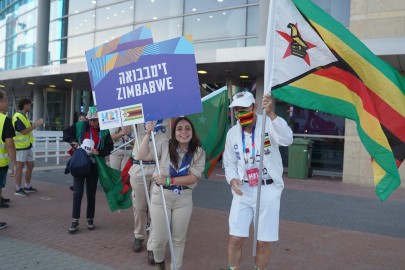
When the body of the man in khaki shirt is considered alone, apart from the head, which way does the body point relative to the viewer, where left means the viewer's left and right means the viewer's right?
facing the viewer

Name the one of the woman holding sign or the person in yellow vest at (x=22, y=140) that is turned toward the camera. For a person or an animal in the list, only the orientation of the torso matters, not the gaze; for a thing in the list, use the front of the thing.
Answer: the woman holding sign

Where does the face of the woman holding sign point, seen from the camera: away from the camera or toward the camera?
toward the camera

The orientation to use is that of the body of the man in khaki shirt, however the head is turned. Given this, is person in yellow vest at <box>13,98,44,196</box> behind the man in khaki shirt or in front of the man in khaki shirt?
behind

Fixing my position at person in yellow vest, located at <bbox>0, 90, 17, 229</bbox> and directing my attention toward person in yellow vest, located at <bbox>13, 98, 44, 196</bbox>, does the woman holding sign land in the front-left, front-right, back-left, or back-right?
back-right

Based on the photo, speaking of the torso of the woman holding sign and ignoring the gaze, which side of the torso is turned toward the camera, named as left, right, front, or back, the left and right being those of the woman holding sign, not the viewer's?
front

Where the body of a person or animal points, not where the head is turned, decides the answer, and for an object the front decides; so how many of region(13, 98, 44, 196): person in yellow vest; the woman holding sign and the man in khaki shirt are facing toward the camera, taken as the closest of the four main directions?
2

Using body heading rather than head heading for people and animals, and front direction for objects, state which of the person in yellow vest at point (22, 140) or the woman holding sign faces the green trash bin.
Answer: the person in yellow vest

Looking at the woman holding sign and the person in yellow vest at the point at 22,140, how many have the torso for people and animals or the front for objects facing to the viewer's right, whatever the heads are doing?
1

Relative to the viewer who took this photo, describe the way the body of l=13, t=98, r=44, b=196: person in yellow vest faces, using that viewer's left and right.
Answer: facing to the right of the viewer

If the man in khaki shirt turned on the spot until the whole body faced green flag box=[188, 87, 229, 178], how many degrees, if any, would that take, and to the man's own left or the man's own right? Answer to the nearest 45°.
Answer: approximately 90° to the man's own left

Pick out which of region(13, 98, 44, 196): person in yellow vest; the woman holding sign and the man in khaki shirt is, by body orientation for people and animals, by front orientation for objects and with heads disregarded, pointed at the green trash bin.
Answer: the person in yellow vest

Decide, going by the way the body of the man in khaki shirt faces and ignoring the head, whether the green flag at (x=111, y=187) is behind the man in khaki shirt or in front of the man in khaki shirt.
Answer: behind

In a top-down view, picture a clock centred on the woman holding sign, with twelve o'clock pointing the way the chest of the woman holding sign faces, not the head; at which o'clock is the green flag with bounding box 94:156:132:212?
The green flag is roughly at 5 o'clock from the woman holding sign.

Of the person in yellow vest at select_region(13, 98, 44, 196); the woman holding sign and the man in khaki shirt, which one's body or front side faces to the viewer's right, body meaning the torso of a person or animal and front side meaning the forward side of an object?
the person in yellow vest

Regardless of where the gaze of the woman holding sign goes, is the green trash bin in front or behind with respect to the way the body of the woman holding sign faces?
behind
